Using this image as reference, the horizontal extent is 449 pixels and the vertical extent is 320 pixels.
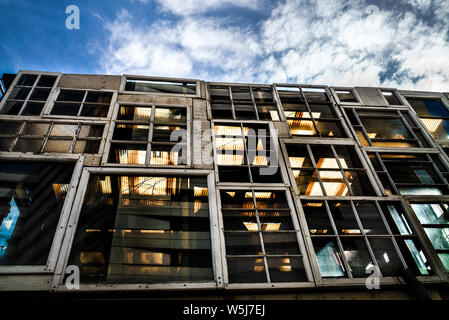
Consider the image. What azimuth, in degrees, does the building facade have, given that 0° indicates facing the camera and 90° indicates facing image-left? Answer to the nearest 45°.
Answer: approximately 0°
